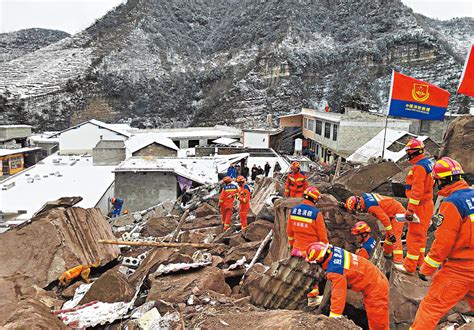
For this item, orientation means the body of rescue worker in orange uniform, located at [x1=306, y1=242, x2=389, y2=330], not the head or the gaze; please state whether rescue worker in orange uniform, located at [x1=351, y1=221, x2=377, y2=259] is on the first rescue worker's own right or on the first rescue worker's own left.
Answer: on the first rescue worker's own right

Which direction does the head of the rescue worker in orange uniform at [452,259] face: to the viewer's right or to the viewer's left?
to the viewer's left

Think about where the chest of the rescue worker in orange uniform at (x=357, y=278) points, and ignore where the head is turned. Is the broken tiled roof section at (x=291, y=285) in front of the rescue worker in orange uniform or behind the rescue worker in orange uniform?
in front

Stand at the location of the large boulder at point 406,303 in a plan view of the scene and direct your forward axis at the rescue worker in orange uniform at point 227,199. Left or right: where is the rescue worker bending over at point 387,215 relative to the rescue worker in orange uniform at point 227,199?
right

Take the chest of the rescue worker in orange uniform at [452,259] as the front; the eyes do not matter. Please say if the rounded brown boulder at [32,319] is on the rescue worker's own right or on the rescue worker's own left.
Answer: on the rescue worker's own left

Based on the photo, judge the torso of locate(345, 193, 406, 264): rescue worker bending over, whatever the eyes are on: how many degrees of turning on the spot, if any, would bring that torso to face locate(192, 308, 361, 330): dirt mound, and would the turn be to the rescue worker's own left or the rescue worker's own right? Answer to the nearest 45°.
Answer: approximately 90° to the rescue worker's own left

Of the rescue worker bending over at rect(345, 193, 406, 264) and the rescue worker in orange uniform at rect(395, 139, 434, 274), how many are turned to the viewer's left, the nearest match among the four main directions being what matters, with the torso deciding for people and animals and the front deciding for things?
2

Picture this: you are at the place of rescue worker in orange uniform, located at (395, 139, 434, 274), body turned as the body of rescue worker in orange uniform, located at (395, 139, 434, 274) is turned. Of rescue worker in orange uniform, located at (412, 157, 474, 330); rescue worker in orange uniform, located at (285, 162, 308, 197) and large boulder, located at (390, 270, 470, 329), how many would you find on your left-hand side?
2

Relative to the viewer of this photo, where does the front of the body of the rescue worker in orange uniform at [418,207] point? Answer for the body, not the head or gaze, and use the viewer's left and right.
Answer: facing to the left of the viewer

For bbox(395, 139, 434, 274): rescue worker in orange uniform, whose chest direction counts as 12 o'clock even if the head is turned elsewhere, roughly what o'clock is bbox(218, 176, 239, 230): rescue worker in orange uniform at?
bbox(218, 176, 239, 230): rescue worker in orange uniform is roughly at 1 o'clock from bbox(395, 139, 434, 274): rescue worker in orange uniform.

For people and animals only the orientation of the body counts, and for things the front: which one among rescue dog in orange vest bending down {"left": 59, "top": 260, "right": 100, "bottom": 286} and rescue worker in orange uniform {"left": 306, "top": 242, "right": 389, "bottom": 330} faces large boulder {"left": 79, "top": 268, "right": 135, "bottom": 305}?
the rescue worker in orange uniform

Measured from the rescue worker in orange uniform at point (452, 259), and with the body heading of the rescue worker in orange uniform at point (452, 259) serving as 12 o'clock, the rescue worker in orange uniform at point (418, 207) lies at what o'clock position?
the rescue worker in orange uniform at point (418, 207) is roughly at 1 o'clock from the rescue worker in orange uniform at point (452, 259).

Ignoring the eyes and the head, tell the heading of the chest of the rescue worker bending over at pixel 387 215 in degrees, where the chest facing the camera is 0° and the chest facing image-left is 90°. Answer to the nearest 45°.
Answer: approximately 90°

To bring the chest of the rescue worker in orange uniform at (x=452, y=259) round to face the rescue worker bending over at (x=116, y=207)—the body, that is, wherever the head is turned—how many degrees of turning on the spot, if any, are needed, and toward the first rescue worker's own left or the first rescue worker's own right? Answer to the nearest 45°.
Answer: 0° — they already face them

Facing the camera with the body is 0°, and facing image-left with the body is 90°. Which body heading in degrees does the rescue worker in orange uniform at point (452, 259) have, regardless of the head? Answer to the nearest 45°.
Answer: approximately 135°

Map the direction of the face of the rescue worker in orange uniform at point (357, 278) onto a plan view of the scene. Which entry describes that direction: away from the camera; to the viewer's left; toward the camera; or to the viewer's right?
to the viewer's left

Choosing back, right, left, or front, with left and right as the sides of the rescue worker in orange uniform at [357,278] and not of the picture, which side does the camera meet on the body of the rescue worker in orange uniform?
left

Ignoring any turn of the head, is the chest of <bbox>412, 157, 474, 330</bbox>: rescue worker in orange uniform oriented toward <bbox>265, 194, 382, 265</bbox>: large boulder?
yes
